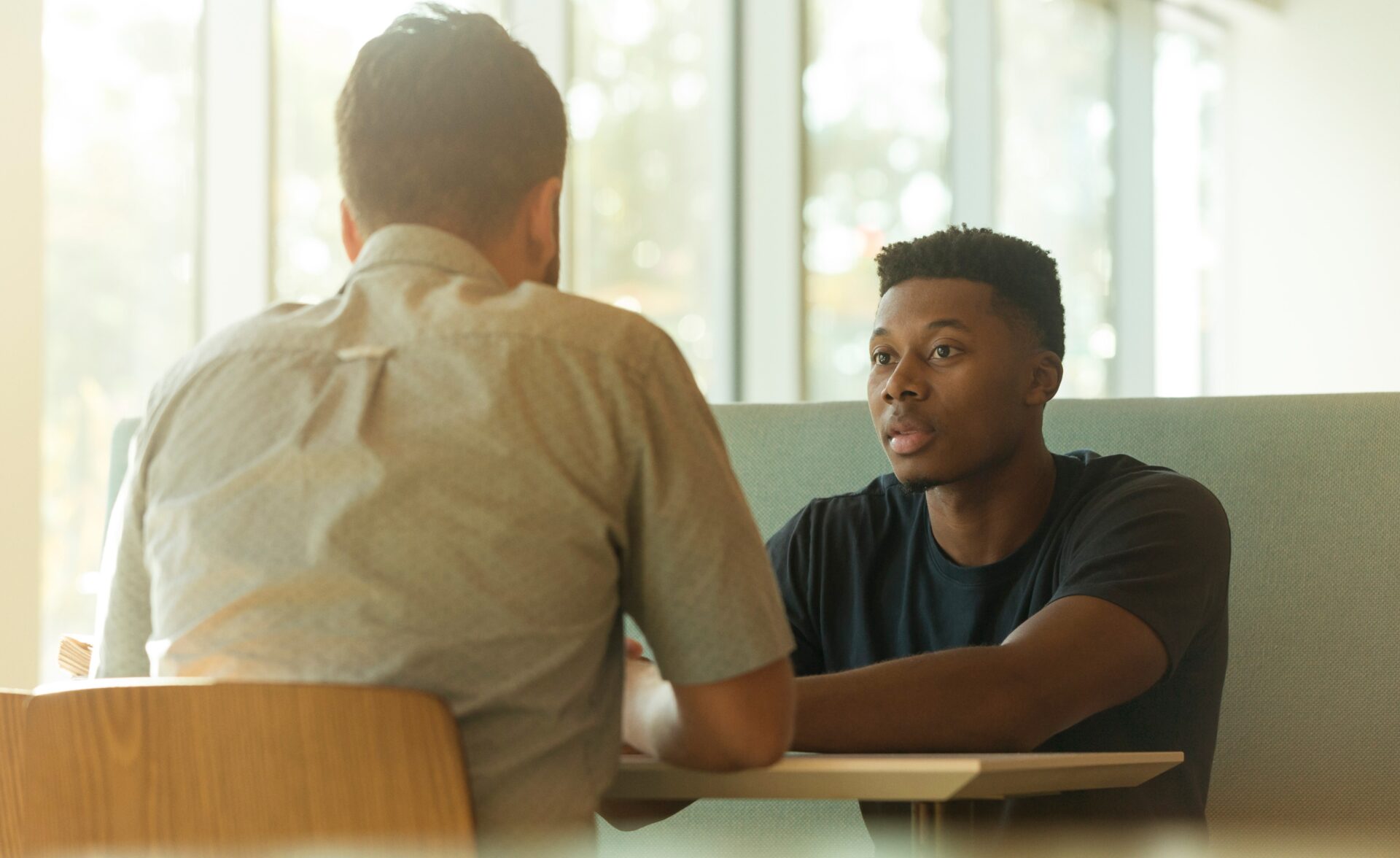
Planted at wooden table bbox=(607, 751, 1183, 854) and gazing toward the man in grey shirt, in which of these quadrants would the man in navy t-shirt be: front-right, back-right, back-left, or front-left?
back-right

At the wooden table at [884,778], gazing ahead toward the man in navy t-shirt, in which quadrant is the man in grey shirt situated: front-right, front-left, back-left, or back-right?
back-left

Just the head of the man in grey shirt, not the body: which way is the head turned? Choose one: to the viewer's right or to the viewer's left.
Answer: to the viewer's right

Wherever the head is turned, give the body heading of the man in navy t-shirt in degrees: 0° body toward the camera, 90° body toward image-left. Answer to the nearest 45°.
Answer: approximately 45°

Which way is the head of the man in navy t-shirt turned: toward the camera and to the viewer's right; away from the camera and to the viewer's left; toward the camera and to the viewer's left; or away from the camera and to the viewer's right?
toward the camera and to the viewer's left

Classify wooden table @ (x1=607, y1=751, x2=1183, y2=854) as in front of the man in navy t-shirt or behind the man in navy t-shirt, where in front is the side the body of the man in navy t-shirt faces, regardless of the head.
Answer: in front
